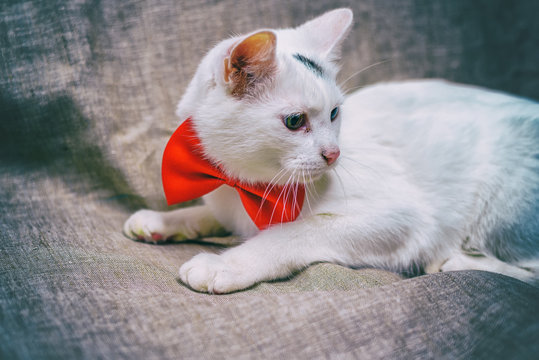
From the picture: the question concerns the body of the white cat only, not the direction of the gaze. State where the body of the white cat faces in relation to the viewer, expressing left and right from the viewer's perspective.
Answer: facing to the left of the viewer
